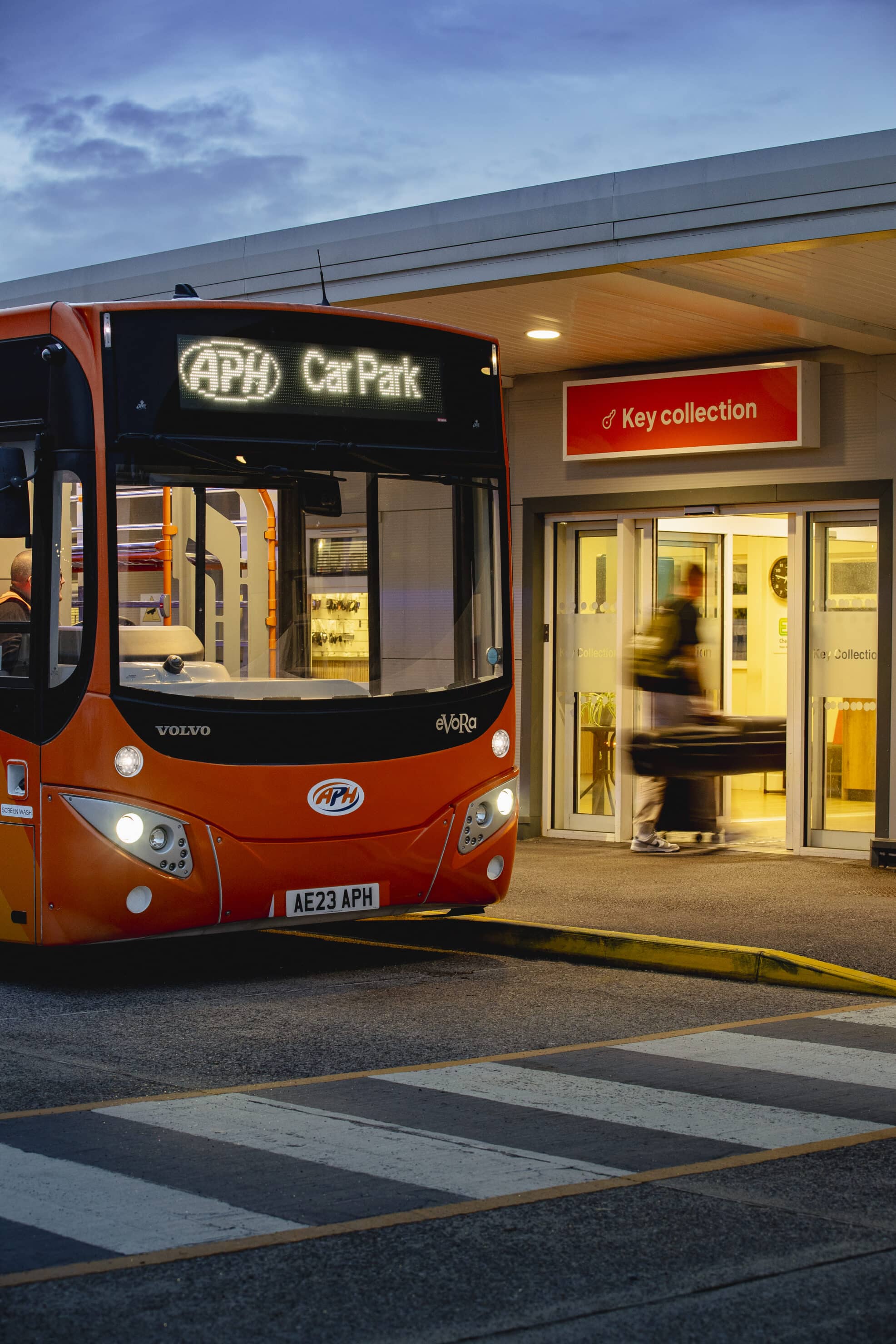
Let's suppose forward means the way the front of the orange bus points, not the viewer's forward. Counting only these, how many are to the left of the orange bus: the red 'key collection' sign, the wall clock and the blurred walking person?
3

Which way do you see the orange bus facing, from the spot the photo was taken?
facing the viewer and to the right of the viewer

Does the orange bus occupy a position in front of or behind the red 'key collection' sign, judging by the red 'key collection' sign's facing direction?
in front

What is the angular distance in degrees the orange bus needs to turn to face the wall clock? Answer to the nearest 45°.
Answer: approximately 90° to its left

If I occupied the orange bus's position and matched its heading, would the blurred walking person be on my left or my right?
on my left
